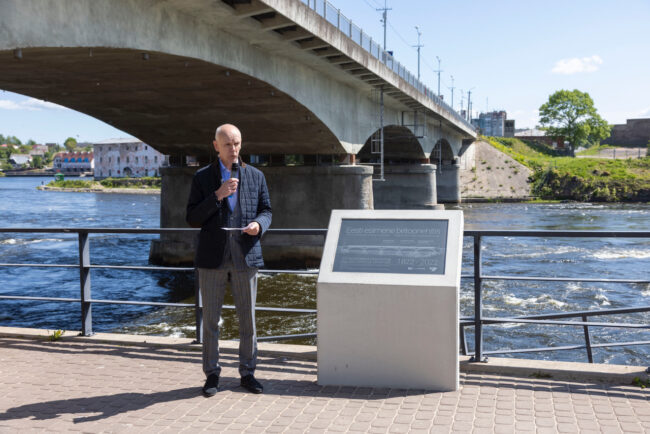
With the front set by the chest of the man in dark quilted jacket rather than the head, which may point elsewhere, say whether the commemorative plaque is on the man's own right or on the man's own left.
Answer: on the man's own left

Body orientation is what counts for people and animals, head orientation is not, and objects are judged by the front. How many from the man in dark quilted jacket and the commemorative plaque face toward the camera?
2

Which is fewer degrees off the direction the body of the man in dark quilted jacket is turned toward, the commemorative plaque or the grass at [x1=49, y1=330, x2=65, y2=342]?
the commemorative plaque

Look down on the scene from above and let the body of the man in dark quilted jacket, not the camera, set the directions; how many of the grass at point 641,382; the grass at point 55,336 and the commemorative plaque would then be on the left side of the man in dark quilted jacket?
2

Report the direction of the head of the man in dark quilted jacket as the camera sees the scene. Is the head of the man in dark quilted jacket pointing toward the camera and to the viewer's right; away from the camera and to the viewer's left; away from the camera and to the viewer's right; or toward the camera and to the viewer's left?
toward the camera and to the viewer's right

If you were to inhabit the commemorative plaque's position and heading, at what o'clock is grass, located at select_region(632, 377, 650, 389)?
The grass is roughly at 9 o'clock from the commemorative plaque.

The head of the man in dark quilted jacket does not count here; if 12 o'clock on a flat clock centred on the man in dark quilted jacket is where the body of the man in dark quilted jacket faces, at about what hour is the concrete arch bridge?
The concrete arch bridge is roughly at 6 o'clock from the man in dark quilted jacket.

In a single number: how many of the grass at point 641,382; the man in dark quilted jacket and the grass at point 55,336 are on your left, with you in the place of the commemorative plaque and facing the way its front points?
1

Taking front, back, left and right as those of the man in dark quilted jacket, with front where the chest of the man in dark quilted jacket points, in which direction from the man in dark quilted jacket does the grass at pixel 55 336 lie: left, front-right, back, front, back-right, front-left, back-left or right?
back-right

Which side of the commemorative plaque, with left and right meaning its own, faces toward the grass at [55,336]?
right

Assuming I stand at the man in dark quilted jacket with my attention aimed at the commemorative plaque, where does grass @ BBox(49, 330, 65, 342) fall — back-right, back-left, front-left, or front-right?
back-left
